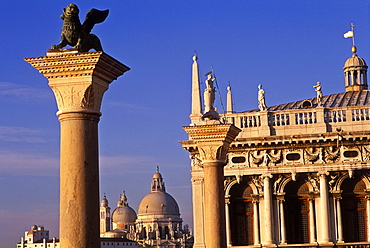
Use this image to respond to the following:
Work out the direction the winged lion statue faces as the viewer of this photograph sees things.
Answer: facing the viewer and to the left of the viewer

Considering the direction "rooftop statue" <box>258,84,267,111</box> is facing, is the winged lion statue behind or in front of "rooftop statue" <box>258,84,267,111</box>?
in front

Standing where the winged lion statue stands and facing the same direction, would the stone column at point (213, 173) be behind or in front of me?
behind

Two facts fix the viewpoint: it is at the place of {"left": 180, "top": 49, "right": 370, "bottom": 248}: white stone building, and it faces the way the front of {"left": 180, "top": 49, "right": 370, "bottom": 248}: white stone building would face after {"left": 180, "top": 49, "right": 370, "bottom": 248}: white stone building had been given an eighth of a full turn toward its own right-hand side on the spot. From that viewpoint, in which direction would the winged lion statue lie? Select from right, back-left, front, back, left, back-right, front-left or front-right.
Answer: front-left

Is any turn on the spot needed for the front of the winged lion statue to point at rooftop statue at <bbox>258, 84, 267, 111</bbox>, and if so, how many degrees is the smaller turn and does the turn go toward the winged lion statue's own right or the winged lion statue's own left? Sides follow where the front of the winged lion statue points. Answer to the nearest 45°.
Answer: approximately 135° to the winged lion statue's own right

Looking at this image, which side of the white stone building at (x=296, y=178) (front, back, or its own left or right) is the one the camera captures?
front

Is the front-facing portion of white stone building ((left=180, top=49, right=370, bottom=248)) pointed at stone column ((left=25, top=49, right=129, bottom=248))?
yes
